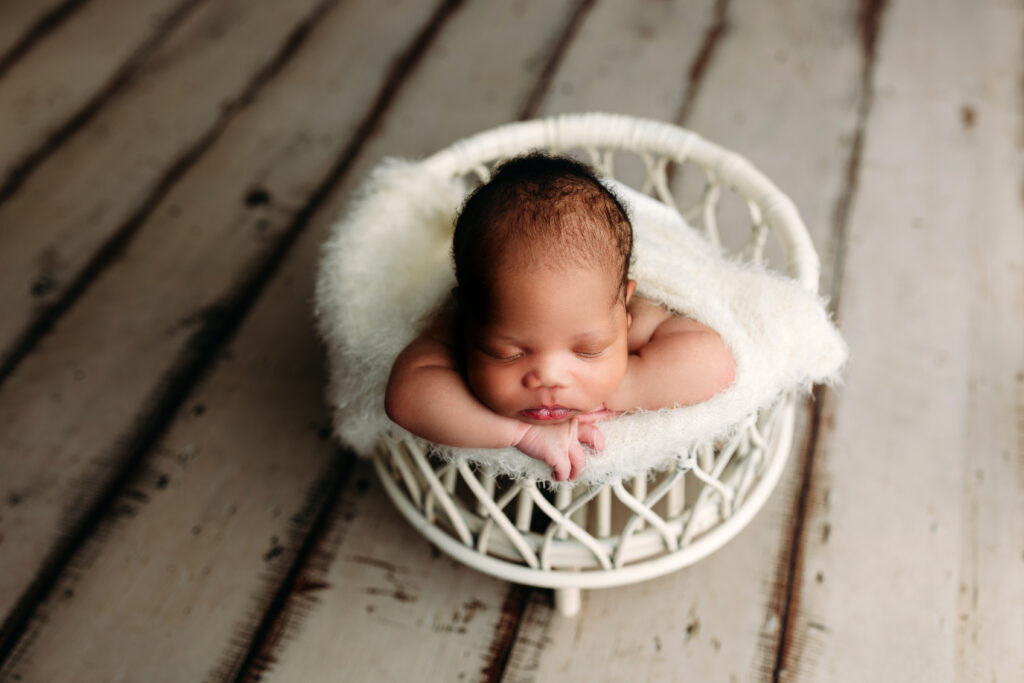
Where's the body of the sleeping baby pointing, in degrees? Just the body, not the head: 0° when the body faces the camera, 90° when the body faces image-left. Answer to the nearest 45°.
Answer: approximately 0°

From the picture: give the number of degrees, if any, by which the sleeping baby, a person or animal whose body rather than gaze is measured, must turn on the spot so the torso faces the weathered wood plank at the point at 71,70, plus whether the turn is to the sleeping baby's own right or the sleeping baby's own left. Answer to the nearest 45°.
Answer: approximately 135° to the sleeping baby's own right

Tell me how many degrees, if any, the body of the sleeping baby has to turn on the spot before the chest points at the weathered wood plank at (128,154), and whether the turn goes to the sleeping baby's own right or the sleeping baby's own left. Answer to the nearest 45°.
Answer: approximately 135° to the sleeping baby's own right
